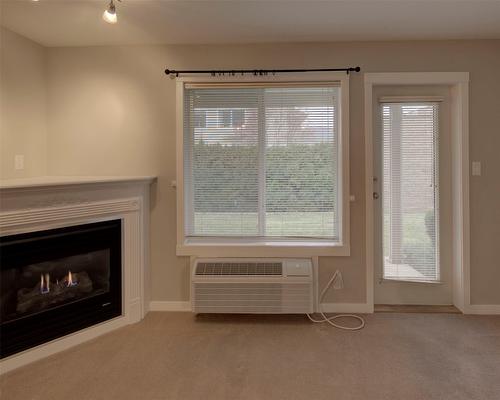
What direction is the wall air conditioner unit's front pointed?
toward the camera

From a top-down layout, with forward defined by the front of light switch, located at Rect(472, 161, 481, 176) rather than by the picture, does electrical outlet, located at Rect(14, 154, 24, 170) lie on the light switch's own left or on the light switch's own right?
on the light switch's own right

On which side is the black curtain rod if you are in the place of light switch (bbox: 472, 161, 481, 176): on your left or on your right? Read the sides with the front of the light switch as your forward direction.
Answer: on your right

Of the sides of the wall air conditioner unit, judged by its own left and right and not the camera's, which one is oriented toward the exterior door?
left

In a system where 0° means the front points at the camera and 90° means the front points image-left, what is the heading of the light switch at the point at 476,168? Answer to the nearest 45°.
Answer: approximately 0°

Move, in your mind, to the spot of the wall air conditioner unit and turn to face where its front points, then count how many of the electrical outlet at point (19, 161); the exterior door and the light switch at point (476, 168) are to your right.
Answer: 1

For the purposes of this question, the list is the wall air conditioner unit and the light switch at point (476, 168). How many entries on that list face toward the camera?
2

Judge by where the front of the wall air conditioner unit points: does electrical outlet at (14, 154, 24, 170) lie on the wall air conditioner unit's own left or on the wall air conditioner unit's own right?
on the wall air conditioner unit's own right
